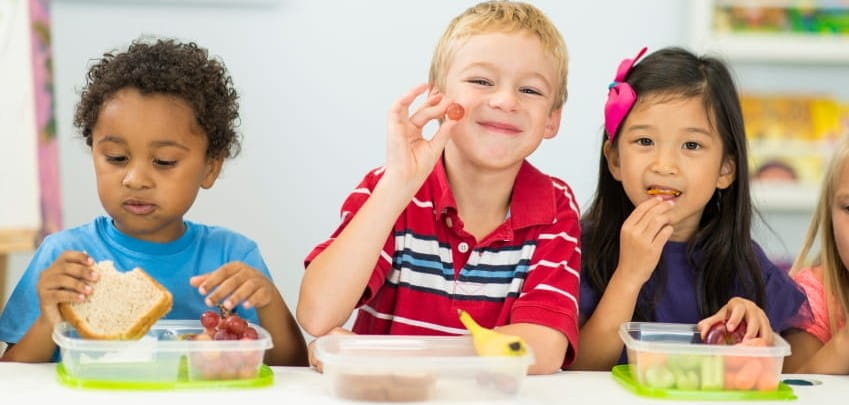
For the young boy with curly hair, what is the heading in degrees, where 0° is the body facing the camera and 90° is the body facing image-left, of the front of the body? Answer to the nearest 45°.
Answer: approximately 0°

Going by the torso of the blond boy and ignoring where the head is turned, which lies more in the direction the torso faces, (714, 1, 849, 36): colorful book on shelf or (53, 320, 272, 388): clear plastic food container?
the clear plastic food container

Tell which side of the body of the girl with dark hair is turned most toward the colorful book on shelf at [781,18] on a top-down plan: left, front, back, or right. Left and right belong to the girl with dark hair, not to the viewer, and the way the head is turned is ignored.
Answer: back

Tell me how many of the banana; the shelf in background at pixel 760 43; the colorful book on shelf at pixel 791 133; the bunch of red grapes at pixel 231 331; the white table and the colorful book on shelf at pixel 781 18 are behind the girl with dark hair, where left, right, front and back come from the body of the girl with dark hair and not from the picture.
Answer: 3

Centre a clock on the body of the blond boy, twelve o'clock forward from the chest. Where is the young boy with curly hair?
The young boy with curly hair is roughly at 3 o'clock from the blond boy.

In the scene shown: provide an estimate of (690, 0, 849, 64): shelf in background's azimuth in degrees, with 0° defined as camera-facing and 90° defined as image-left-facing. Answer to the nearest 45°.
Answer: approximately 0°
